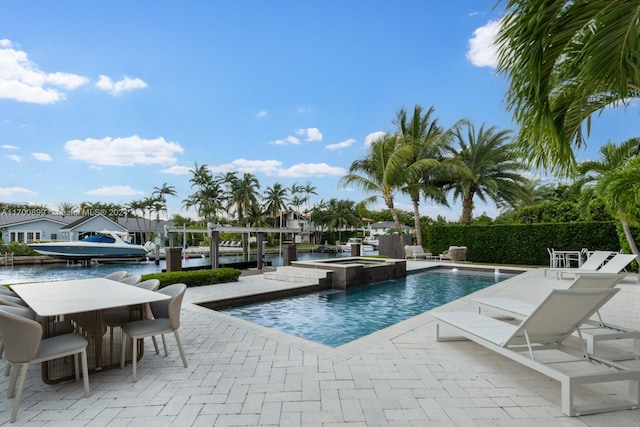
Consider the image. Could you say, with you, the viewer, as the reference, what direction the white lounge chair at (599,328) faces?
facing away from the viewer and to the left of the viewer

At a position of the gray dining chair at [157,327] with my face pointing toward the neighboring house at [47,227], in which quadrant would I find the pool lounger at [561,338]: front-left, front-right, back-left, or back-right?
back-right

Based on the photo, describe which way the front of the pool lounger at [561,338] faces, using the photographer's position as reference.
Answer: facing away from the viewer and to the left of the viewer

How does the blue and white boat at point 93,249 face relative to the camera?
to the viewer's left

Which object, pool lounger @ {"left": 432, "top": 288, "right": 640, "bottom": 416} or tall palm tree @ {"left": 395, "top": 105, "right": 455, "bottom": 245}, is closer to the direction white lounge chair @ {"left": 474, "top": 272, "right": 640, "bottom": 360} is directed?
the tall palm tree
